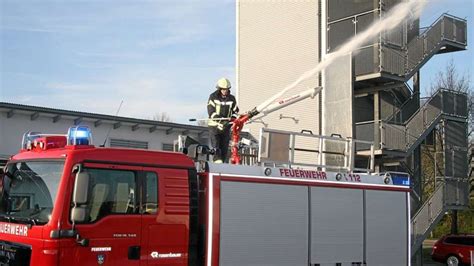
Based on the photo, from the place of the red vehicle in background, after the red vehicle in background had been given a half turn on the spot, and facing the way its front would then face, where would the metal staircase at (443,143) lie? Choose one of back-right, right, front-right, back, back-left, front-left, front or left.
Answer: left

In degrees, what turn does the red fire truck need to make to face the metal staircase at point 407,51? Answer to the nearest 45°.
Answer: approximately 180°

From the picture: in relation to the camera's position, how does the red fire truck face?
facing the viewer and to the left of the viewer

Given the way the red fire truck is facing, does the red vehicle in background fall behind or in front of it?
behind

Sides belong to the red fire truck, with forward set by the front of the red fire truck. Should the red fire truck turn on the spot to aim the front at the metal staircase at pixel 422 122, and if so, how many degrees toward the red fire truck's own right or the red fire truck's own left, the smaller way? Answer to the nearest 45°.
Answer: approximately 180°

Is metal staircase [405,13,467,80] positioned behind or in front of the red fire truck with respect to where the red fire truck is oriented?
behind
